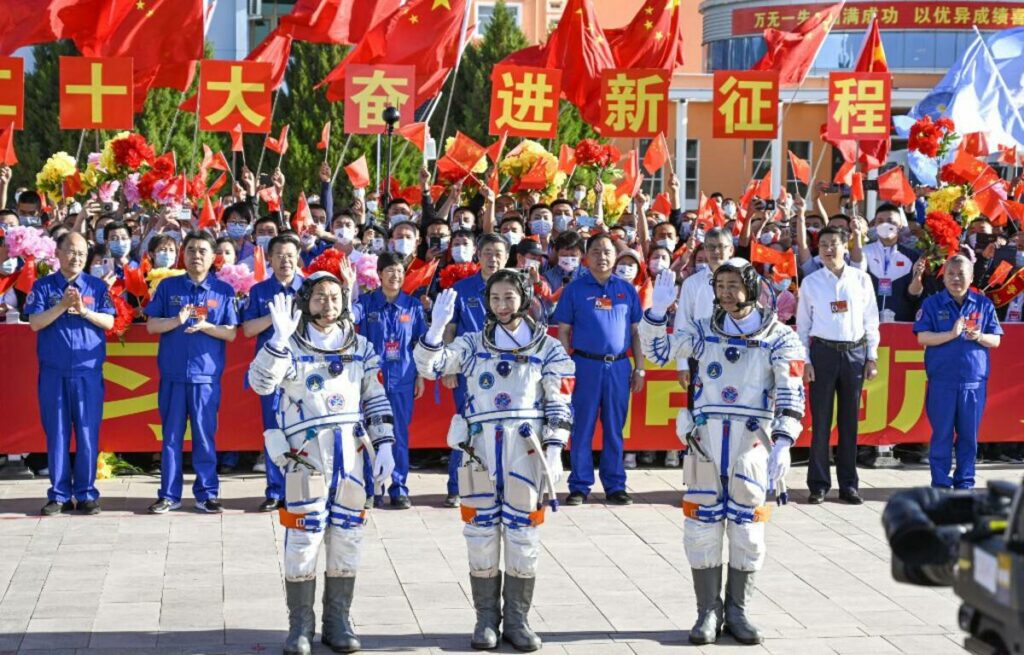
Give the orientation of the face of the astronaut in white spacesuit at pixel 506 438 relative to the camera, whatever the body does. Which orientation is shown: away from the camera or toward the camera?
toward the camera

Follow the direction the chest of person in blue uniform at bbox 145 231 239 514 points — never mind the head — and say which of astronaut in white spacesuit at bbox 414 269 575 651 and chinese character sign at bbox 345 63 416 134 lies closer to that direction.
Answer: the astronaut in white spacesuit

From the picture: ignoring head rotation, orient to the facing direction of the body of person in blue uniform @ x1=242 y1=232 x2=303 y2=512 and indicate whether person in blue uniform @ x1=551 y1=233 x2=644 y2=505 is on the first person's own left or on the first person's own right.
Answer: on the first person's own left

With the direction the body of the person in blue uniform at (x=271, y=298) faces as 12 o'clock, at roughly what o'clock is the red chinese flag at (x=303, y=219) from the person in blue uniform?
The red chinese flag is roughly at 6 o'clock from the person in blue uniform.

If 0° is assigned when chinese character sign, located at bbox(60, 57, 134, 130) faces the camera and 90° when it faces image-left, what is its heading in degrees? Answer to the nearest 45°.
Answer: approximately 0°

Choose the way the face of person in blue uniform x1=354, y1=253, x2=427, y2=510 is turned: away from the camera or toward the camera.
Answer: toward the camera

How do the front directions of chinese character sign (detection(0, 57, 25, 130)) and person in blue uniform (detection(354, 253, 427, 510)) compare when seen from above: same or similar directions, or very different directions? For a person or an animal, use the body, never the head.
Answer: same or similar directions

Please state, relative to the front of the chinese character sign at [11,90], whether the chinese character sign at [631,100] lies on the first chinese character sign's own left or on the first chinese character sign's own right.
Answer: on the first chinese character sign's own left

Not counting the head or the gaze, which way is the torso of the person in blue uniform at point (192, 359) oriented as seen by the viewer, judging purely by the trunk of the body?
toward the camera

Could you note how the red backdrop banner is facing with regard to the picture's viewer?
facing the viewer

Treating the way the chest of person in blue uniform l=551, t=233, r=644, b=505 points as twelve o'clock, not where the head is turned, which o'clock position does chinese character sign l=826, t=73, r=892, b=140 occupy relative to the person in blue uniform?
The chinese character sign is roughly at 7 o'clock from the person in blue uniform.

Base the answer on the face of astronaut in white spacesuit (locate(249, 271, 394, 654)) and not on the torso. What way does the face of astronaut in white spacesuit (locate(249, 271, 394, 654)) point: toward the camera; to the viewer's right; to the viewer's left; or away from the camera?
toward the camera

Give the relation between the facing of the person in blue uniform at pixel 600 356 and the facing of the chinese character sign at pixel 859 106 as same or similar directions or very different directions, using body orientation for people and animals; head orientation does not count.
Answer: same or similar directions

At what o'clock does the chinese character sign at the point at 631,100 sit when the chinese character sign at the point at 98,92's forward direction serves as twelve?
the chinese character sign at the point at 631,100 is roughly at 9 o'clock from the chinese character sign at the point at 98,92.

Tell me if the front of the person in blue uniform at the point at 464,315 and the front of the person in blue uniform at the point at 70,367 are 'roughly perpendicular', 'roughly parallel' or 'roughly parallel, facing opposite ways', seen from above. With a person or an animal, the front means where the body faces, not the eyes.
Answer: roughly parallel

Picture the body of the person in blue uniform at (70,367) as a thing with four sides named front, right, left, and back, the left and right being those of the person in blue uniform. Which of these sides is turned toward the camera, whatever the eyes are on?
front

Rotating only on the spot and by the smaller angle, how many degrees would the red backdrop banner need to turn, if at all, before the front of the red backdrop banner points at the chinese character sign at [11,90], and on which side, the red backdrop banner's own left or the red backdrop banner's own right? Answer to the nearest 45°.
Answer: approximately 135° to the red backdrop banner's own right

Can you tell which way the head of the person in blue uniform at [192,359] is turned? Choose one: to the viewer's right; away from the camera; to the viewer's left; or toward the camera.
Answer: toward the camera

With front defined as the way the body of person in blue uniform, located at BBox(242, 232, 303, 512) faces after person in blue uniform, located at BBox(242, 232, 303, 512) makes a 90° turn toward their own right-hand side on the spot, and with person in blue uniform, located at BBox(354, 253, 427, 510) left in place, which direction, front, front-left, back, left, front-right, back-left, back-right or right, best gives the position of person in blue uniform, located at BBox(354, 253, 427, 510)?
back
